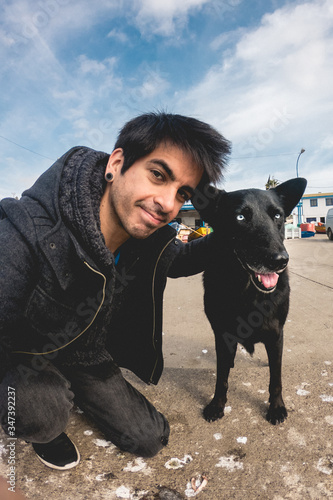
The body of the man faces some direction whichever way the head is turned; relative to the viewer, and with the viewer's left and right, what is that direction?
facing the viewer and to the right of the viewer

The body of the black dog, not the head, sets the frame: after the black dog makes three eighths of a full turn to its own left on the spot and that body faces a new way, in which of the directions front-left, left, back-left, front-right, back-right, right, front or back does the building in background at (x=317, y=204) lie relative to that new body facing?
front-left

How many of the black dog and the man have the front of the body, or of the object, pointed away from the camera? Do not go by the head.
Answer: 0

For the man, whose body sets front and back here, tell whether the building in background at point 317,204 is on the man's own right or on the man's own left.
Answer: on the man's own left

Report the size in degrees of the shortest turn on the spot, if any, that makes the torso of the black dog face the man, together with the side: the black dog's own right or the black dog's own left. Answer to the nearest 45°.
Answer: approximately 45° to the black dog's own right

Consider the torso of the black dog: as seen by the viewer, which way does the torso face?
toward the camera

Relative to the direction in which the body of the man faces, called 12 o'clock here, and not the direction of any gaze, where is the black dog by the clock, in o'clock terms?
The black dog is roughly at 10 o'clock from the man.
